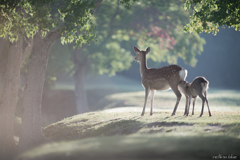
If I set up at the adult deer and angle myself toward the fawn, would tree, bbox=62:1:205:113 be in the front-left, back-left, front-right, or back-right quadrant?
back-left

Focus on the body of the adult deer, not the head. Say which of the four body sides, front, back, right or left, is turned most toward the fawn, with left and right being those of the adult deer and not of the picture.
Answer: back

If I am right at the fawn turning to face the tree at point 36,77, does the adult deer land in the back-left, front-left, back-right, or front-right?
front-right

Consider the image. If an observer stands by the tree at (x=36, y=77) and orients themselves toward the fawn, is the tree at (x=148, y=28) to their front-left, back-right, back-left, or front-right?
front-left

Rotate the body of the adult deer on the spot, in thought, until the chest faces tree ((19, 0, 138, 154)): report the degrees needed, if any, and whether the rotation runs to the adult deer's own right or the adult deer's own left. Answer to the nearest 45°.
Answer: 0° — it already faces it

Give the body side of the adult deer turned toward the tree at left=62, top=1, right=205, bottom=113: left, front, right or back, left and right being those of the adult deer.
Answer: right

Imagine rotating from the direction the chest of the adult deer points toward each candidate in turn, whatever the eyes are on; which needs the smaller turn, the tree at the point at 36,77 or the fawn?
the tree

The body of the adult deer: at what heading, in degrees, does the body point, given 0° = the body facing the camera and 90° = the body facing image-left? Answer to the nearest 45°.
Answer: approximately 90°

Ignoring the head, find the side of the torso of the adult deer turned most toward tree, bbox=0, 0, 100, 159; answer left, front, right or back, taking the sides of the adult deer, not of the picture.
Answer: front
